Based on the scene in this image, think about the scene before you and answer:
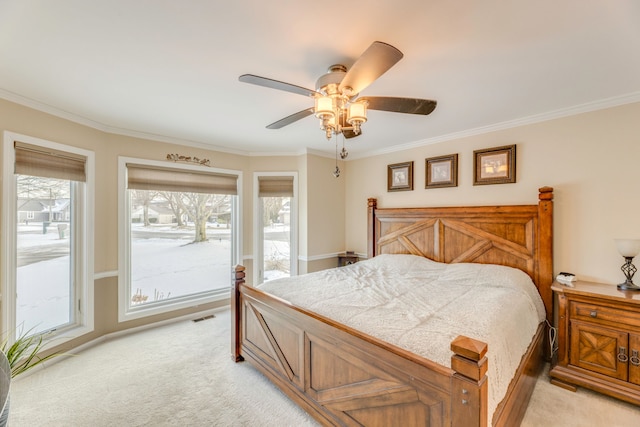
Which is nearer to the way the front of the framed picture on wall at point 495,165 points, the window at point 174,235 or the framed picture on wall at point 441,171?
the window

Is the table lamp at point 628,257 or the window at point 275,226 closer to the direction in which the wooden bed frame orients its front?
the window

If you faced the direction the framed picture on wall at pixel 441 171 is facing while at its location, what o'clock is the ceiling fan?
The ceiling fan is roughly at 11 o'clock from the framed picture on wall.

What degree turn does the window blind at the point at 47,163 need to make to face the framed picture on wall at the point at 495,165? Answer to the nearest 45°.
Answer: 0° — it already faces it

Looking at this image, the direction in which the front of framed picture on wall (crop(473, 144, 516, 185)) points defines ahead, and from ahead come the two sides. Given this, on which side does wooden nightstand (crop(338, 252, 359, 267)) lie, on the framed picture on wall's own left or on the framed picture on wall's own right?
on the framed picture on wall's own right

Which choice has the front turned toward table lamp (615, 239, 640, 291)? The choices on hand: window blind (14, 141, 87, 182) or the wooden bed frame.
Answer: the window blind

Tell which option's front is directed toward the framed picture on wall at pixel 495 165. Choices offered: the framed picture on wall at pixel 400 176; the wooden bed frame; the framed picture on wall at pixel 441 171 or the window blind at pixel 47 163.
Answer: the window blind

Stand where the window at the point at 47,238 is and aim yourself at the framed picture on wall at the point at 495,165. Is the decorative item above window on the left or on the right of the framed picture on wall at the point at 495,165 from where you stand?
left

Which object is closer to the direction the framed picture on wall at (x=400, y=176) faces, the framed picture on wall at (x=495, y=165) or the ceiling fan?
the ceiling fan

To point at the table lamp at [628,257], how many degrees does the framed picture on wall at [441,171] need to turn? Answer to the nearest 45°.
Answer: approximately 90° to its left

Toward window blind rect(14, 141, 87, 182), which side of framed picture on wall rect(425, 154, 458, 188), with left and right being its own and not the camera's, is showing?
front

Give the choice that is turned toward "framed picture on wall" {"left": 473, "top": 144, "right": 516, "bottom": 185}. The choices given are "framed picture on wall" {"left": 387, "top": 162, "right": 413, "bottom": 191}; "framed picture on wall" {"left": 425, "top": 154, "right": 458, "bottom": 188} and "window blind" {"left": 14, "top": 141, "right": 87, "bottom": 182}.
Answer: the window blind

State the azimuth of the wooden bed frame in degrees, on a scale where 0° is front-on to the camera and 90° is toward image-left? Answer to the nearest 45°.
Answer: approximately 45°

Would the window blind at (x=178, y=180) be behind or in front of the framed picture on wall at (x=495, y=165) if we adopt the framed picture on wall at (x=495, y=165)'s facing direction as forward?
in front

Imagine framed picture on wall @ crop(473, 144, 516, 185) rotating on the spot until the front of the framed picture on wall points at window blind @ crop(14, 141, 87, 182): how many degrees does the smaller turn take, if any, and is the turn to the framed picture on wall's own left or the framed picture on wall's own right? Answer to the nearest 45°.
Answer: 0° — it already faces it

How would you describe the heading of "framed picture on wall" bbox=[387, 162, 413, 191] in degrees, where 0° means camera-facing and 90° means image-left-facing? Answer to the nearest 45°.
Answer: approximately 45°
